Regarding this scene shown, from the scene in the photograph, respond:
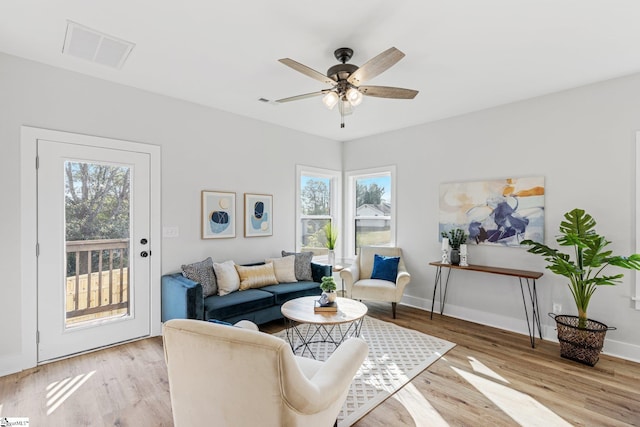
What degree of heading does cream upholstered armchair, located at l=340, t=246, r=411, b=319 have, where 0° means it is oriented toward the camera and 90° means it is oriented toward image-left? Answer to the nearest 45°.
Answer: approximately 45°

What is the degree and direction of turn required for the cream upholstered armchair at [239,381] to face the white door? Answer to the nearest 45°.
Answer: approximately 90° to its left

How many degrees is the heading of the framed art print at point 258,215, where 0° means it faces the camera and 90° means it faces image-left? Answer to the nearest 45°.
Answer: approximately 315°

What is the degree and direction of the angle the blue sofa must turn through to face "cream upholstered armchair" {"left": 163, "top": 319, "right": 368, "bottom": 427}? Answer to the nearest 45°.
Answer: approximately 45° to its right

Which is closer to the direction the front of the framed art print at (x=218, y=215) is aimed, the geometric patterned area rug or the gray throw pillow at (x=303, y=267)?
the geometric patterned area rug
